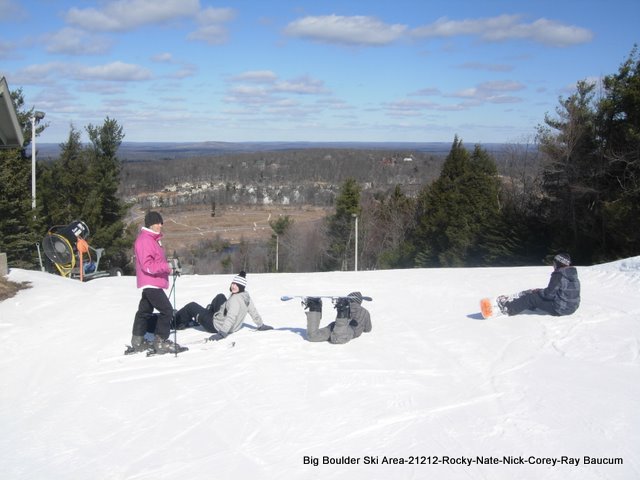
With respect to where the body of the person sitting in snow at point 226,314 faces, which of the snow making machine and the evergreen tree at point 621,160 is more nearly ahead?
the snow making machine

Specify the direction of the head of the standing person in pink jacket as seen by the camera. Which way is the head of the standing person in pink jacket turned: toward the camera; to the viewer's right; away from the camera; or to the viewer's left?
to the viewer's right

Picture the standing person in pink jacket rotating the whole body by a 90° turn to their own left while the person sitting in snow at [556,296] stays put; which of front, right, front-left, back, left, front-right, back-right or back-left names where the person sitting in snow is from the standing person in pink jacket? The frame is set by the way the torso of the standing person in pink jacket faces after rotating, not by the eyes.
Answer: right

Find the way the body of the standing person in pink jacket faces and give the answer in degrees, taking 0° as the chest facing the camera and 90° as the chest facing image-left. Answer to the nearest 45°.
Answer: approximately 270°

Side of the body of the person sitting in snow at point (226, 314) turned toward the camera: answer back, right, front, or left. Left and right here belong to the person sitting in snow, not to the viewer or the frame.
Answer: left

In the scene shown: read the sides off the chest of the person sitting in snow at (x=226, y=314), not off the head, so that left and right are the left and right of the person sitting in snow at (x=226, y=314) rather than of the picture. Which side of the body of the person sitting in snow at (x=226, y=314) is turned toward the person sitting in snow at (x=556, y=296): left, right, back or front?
back

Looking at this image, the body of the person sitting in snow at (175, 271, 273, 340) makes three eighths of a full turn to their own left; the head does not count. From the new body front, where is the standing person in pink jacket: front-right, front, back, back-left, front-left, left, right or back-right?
right

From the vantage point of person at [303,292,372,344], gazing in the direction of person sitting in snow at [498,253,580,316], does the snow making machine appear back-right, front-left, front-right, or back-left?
back-left

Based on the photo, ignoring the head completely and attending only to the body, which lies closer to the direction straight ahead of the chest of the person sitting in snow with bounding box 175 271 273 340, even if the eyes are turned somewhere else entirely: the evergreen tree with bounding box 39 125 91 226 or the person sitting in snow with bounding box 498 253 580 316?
the evergreen tree

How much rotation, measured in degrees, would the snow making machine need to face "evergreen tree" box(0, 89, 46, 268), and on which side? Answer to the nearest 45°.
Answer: approximately 45° to its left
